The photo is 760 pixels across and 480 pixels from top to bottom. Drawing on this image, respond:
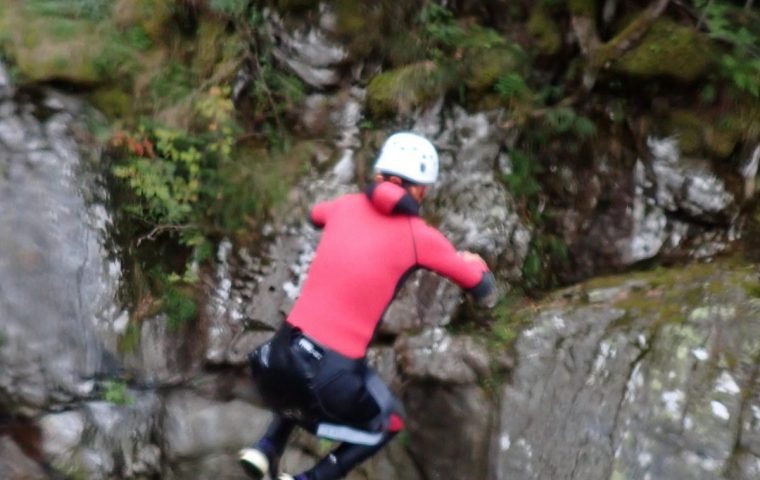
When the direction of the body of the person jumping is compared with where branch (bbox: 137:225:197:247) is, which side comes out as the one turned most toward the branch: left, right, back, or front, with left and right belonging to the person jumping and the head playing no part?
left

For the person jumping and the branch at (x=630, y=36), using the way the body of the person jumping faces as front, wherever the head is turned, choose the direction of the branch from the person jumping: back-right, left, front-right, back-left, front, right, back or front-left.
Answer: front

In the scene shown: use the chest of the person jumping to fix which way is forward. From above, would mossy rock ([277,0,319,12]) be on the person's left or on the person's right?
on the person's left

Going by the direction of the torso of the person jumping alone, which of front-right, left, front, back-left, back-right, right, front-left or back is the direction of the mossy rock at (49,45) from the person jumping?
left

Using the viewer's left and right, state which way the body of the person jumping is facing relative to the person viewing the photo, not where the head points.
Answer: facing away from the viewer and to the right of the viewer

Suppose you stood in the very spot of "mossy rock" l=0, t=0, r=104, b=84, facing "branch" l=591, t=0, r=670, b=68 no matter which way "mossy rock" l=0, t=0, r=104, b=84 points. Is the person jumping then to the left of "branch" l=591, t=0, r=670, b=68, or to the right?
right

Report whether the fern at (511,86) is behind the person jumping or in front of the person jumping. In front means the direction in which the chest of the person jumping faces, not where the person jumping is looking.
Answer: in front

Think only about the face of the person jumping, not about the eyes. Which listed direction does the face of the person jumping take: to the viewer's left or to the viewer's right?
to the viewer's right
